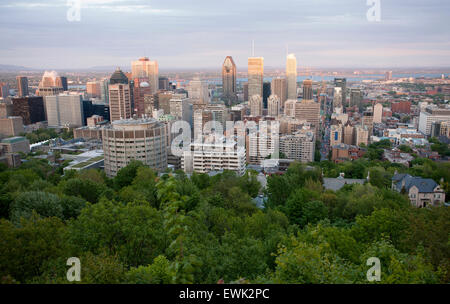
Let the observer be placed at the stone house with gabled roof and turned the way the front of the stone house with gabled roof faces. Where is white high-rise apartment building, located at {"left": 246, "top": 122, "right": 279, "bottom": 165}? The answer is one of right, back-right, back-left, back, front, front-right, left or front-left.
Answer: back-right

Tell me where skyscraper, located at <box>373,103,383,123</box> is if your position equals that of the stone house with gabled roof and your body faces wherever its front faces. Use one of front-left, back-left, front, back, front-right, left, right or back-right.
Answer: back

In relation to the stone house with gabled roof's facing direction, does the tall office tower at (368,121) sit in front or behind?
behind

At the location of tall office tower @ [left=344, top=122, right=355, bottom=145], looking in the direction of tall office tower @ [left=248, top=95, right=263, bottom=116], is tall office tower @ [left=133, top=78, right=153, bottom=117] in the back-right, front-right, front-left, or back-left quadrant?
front-left

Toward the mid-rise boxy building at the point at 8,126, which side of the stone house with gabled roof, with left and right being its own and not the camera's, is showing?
right

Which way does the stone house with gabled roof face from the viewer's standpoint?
toward the camera

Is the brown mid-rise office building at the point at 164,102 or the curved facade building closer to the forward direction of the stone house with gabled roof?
the curved facade building

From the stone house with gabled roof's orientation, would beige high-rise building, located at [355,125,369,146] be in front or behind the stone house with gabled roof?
behind

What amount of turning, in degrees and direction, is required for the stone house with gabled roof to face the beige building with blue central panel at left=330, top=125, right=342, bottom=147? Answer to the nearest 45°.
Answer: approximately 180°

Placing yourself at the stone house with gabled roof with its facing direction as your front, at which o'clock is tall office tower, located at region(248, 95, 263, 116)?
The tall office tower is roughly at 5 o'clock from the stone house with gabled roof.

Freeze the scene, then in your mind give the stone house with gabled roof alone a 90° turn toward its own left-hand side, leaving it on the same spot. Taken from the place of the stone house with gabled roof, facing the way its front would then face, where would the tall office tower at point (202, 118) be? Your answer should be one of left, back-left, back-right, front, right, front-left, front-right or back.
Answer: back-left

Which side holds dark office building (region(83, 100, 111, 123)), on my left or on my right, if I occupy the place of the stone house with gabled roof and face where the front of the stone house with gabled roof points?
on my right

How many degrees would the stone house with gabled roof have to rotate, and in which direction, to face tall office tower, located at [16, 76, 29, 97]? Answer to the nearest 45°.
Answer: approximately 90° to its right

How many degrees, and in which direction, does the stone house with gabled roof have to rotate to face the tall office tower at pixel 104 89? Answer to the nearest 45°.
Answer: approximately 135° to its right

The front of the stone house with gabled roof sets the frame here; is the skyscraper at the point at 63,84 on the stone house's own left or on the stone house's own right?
on the stone house's own right
